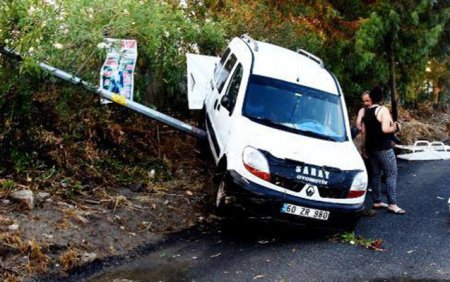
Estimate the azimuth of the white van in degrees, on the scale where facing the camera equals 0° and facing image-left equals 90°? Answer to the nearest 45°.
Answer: approximately 315°

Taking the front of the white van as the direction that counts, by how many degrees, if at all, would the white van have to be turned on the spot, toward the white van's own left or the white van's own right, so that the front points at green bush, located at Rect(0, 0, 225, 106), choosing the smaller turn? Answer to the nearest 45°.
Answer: approximately 135° to the white van's own right

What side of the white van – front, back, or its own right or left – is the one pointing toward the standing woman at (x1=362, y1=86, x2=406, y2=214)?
left

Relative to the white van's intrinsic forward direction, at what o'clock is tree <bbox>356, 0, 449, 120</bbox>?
The tree is roughly at 8 o'clock from the white van.

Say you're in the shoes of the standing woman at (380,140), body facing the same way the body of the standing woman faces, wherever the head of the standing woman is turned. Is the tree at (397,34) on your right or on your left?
on your left
